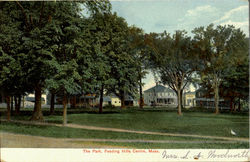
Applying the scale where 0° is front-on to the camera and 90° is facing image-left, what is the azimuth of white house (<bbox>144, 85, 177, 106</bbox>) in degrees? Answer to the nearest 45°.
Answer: approximately 315°

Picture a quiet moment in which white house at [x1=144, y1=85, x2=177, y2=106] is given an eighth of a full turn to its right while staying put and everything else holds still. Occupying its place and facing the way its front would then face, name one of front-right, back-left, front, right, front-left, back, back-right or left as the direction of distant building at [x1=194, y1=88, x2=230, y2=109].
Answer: back-left
